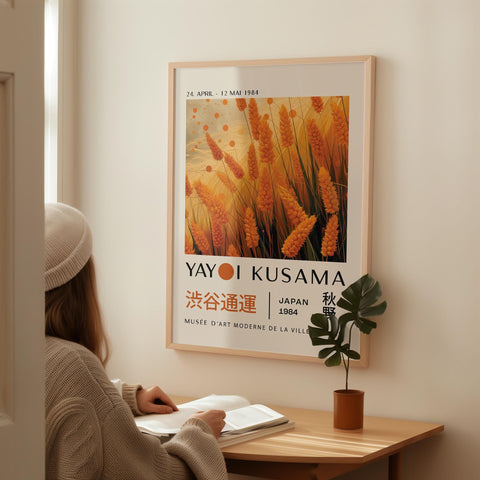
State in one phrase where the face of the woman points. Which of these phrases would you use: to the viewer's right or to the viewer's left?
to the viewer's right

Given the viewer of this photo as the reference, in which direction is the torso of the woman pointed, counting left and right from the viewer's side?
facing away from the viewer and to the right of the viewer

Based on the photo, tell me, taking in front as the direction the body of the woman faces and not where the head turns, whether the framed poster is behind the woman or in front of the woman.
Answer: in front

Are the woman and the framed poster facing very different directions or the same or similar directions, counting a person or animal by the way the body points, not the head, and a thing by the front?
very different directions

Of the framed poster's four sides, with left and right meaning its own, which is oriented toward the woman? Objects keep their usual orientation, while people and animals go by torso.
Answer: front

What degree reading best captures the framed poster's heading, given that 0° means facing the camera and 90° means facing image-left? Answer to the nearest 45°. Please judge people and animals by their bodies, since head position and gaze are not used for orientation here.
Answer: approximately 45°

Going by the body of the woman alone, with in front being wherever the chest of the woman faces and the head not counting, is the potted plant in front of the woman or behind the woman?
in front
